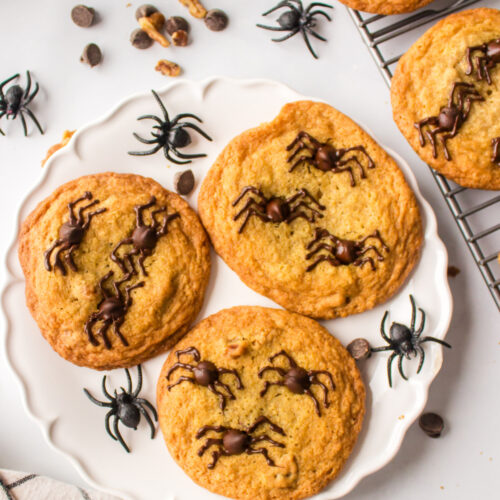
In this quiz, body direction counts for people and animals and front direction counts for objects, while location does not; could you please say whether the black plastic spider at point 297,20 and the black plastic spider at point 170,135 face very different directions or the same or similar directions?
very different directions

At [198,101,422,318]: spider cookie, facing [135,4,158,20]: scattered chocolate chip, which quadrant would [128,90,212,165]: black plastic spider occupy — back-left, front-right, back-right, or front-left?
front-left

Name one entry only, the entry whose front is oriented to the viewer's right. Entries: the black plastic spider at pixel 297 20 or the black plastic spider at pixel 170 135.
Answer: the black plastic spider at pixel 297 20

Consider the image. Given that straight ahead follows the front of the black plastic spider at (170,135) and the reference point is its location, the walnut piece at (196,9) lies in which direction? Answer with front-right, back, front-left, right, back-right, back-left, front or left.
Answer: back-right

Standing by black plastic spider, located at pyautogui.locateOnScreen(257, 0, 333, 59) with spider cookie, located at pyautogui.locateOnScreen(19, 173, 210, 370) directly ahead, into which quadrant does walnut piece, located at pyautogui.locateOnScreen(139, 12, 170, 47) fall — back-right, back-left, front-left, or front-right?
front-right

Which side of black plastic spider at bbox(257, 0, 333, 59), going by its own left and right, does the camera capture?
right

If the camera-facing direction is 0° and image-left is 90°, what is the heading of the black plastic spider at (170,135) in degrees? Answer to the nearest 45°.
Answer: approximately 90°

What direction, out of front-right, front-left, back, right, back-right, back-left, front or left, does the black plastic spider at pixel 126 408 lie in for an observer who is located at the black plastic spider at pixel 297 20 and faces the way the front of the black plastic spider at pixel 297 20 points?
back-right
